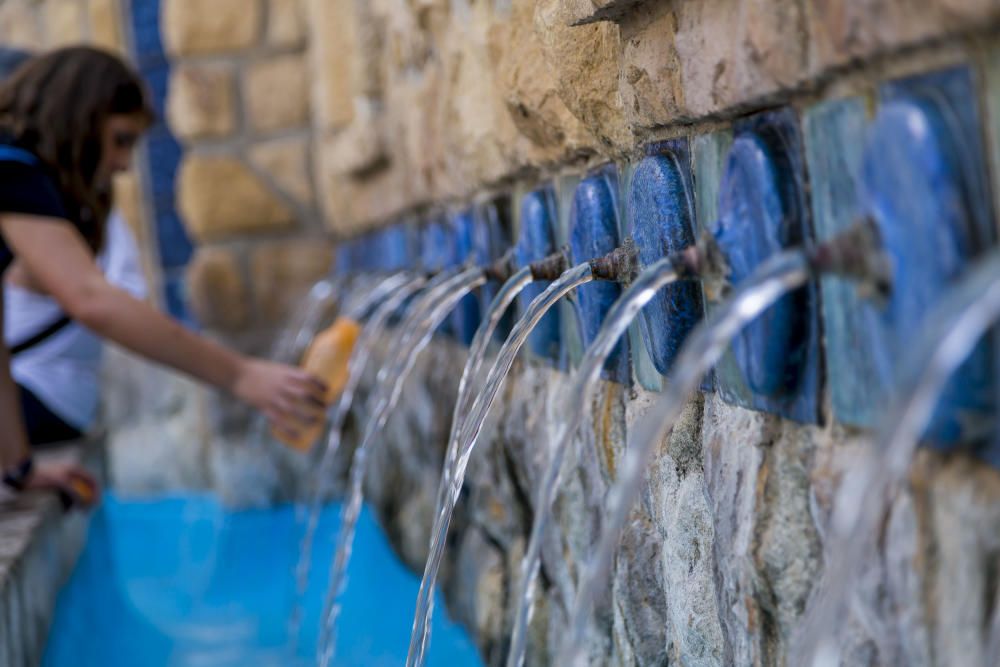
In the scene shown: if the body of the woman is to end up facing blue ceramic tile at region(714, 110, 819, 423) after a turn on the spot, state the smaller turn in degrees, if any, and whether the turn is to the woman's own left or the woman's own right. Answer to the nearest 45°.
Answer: approximately 90° to the woman's own right

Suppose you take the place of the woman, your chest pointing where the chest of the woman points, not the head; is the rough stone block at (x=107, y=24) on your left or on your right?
on your left

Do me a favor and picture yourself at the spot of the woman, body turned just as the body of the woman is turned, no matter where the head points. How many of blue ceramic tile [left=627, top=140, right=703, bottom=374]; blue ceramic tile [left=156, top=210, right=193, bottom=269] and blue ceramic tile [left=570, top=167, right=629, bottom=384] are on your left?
1

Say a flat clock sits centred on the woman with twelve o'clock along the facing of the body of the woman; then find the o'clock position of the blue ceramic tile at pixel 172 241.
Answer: The blue ceramic tile is roughly at 9 o'clock from the woman.

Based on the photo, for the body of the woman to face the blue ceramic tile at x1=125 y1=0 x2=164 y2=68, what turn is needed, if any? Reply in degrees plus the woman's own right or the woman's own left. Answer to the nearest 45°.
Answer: approximately 90° to the woman's own left

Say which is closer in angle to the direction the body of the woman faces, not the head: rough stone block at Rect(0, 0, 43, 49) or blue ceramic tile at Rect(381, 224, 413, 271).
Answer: the blue ceramic tile

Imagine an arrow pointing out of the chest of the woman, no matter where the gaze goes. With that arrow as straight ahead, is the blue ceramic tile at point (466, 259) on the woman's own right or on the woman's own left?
on the woman's own right

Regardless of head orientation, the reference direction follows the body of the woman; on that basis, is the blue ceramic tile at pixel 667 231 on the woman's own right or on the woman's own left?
on the woman's own right

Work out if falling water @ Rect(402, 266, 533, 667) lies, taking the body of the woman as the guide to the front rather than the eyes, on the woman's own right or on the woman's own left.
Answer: on the woman's own right

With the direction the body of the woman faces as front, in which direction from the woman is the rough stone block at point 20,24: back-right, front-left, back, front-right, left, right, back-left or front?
left

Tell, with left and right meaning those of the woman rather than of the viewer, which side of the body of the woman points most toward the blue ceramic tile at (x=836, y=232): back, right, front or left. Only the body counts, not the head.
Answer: right

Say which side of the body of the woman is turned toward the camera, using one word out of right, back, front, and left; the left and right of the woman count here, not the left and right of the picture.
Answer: right

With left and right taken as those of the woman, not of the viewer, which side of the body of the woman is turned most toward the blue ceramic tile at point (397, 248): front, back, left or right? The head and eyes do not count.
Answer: front
